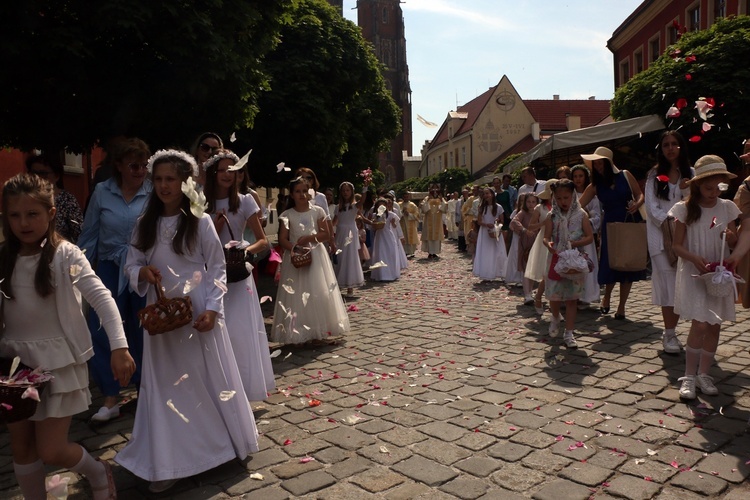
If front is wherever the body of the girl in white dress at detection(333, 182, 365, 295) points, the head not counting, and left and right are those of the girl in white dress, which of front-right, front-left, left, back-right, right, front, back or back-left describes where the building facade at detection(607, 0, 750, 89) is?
back-left

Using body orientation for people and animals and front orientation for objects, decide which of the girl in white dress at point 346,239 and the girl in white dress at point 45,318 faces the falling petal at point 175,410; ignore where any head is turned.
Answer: the girl in white dress at point 346,239

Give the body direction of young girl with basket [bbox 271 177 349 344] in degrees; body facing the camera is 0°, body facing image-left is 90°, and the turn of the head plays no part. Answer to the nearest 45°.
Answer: approximately 0°

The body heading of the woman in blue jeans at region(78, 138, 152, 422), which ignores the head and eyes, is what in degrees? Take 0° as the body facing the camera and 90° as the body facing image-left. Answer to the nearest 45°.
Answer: approximately 315°

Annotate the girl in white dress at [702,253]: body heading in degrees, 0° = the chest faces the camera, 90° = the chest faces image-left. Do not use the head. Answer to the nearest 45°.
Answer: approximately 315°

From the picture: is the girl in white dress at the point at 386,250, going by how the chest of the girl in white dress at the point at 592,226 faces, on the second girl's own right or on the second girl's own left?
on the second girl's own right

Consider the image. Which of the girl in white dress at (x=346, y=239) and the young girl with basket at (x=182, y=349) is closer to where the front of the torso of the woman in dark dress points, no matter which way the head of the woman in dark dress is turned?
the young girl with basket

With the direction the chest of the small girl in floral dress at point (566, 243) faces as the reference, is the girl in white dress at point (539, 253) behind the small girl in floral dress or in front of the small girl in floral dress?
behind

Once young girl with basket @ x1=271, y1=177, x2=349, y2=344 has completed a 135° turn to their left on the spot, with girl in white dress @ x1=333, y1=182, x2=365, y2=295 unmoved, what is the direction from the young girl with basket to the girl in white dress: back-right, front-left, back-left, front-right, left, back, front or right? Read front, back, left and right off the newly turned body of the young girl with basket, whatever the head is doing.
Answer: front-left
